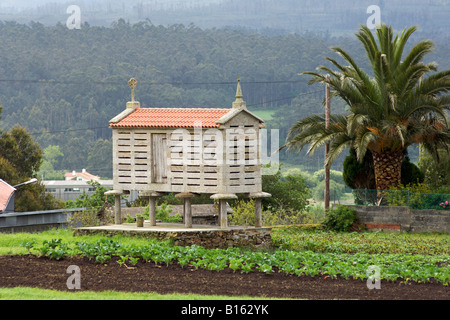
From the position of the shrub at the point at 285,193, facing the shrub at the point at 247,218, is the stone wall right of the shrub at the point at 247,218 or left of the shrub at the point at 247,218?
left

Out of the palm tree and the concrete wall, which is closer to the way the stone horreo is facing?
the concrete wall

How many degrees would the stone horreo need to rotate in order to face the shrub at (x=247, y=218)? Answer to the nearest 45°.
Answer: approximately 135° to its right

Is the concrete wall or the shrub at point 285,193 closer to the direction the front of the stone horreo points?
the concrete wall

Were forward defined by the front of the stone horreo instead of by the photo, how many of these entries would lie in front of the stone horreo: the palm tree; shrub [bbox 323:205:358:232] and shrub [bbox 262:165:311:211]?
0

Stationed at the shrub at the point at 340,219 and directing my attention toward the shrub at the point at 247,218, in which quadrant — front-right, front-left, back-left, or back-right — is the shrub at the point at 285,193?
front-right

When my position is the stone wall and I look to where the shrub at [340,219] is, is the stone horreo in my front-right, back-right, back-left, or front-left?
front-left

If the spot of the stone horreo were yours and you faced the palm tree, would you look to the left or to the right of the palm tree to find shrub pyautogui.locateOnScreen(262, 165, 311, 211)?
left

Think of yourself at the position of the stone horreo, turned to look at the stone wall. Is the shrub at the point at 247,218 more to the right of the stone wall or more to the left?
left

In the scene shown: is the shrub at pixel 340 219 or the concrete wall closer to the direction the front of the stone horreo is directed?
the concrete wall

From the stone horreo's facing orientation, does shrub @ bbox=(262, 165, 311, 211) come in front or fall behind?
behind

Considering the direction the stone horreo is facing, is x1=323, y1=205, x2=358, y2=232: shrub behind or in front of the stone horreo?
behind

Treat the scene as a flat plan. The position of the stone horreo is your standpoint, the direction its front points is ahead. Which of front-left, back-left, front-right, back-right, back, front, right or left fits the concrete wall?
right

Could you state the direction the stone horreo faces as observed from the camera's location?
facing the viewer and to the left of the viewer
